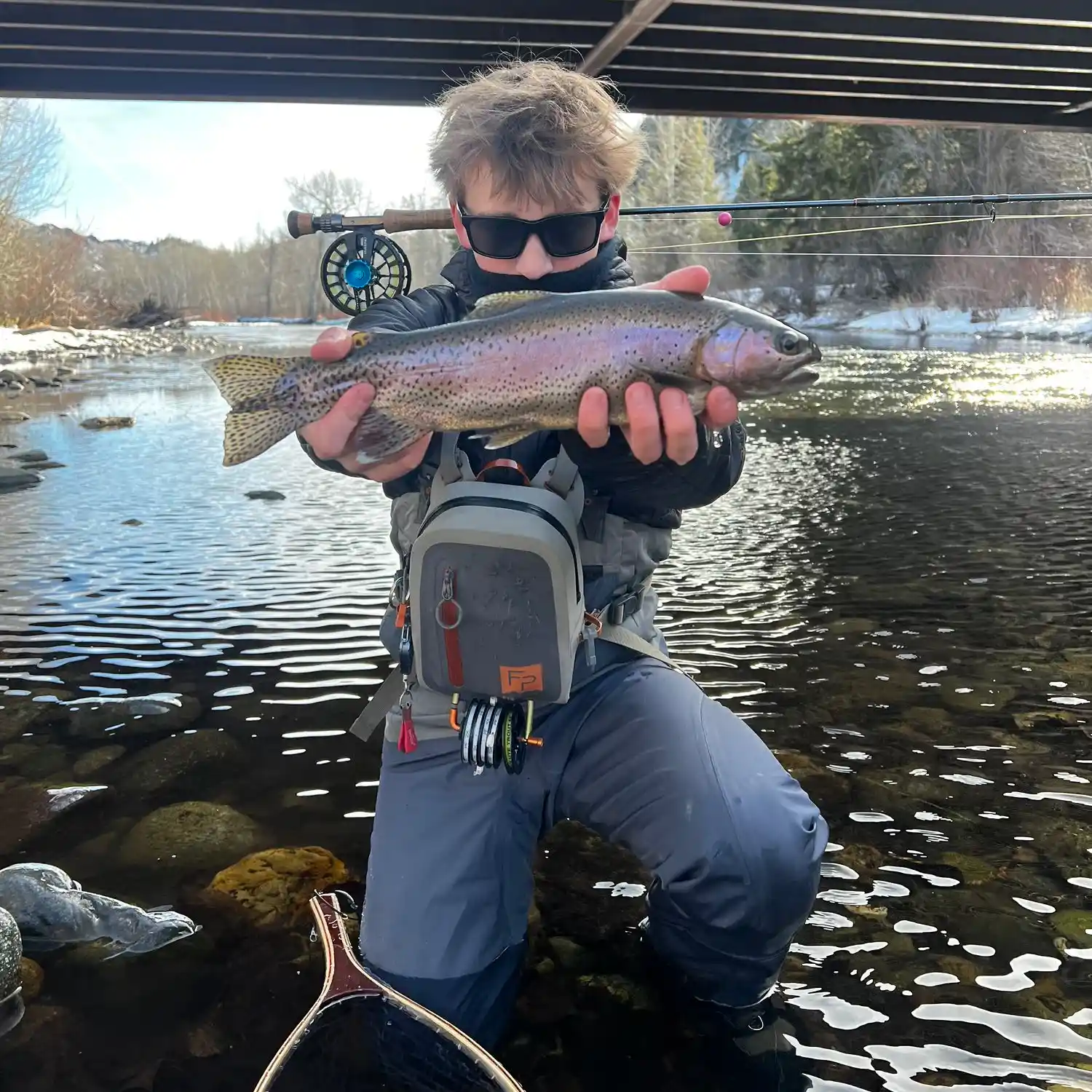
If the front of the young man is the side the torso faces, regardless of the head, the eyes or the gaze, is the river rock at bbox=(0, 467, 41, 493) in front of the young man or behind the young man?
behind

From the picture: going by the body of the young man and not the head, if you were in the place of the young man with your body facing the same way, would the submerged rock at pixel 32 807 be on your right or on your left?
on your right

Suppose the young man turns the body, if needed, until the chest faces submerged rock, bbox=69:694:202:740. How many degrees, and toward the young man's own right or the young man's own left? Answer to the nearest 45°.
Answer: approximately 135° to the young man's own right

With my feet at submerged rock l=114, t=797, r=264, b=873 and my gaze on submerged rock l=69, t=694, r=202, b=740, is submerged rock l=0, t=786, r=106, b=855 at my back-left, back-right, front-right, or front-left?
front-left

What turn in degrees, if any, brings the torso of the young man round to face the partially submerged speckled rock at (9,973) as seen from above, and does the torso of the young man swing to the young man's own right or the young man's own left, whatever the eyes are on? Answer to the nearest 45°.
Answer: approximately 90° to the young man's own right

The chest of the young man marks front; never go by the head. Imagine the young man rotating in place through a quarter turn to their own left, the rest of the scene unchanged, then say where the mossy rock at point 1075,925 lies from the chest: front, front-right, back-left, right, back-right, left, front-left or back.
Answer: front

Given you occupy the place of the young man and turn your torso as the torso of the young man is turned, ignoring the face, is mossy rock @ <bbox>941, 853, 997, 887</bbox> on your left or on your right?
on your left

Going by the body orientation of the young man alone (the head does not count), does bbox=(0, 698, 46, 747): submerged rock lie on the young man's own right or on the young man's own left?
on the young man's own right

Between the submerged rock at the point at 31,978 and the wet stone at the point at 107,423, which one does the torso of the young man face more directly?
the submerged rock

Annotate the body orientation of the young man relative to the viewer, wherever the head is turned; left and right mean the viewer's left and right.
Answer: facing the viewer

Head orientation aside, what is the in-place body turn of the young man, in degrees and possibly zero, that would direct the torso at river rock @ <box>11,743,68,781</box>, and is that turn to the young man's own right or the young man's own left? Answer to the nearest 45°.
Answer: approximately 135° to the young man's own right

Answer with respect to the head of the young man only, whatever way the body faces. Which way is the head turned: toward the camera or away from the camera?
toward the camera

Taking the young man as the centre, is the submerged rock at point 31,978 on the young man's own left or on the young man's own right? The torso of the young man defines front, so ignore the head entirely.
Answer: on the young man's own right

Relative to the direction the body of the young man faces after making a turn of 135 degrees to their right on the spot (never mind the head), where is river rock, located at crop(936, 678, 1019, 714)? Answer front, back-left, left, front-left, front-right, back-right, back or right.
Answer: right
